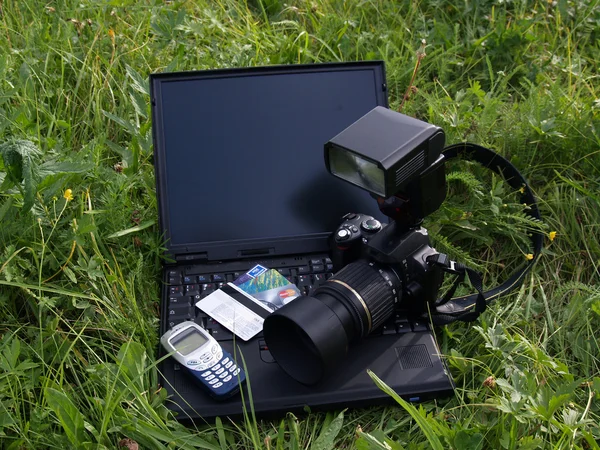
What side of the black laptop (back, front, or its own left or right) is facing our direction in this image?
front
